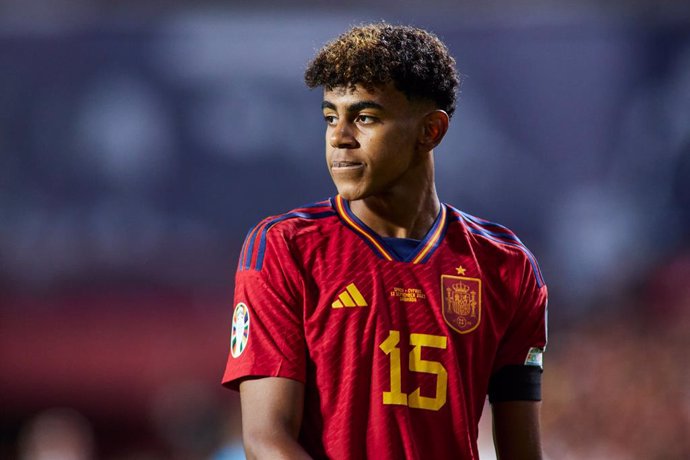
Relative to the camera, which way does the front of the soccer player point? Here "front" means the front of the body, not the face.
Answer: toward the camera
